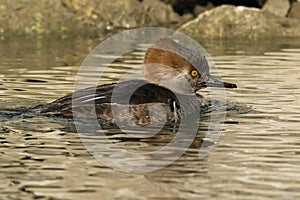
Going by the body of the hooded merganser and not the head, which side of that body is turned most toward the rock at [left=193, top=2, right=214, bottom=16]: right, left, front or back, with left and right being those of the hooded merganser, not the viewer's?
left

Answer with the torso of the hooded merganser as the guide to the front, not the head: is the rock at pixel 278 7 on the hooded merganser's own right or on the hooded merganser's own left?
on the hooded merganser's own left

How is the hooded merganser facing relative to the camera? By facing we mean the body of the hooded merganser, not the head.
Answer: to the viewer's right

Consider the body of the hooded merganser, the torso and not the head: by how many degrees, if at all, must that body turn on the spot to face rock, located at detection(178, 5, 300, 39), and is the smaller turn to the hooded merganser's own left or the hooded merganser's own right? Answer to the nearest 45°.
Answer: approximately 90° to the hooded merganser's own left
